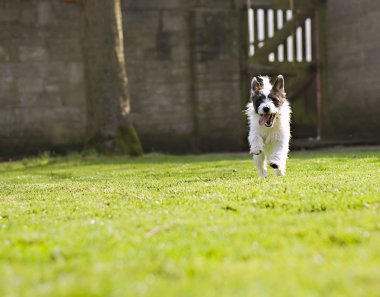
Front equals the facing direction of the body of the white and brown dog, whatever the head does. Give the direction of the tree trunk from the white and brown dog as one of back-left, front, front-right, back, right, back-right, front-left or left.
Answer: back-right

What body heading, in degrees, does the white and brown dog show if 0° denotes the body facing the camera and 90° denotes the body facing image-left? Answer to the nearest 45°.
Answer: approximately 0°
